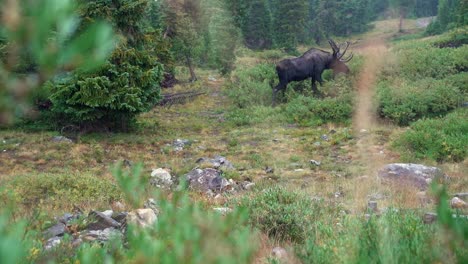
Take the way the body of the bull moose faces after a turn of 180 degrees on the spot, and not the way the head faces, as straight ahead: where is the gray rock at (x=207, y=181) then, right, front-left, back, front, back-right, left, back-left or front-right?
left

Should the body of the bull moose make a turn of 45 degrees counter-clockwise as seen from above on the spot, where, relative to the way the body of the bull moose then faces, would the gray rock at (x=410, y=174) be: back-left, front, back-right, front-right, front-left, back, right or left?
back-right

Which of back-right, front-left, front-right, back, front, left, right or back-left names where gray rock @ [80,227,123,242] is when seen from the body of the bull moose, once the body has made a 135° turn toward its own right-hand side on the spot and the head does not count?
front-left

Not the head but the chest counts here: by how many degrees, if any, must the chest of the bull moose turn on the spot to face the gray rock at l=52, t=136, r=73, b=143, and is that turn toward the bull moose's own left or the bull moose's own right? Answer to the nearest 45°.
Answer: approximately 135° to the bull moose's own right

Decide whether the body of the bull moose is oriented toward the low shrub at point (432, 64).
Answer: yes

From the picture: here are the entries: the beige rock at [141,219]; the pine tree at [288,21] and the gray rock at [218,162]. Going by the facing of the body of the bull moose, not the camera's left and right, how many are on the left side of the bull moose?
1

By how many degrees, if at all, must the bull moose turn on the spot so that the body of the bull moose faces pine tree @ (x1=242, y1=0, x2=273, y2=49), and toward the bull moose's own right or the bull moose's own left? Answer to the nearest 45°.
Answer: approximately 90° to the bull moose's own left

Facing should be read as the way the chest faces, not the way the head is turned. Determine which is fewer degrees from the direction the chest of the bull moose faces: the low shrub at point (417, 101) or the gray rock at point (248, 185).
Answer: the low shrub

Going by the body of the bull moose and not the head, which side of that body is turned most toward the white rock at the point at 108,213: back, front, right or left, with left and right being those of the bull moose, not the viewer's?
right

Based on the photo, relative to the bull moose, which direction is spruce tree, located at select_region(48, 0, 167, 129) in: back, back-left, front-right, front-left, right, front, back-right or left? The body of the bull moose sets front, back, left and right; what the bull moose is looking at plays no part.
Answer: back-right

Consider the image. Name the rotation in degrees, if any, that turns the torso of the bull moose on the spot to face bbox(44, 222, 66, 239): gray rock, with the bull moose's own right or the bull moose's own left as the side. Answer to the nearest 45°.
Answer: approximately 90° to the bull moose's own right

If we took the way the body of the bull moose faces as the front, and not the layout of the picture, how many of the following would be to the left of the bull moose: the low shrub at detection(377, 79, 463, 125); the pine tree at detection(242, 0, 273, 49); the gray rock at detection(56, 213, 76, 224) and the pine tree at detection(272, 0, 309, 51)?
2

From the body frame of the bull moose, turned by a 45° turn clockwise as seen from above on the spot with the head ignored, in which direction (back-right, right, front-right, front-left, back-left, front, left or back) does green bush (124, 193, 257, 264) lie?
front-right

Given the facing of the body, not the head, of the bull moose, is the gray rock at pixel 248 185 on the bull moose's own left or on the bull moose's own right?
on the bull moose's own right

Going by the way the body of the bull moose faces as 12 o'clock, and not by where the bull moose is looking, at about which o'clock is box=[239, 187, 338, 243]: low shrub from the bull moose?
The low shrub is roughly at 3 o'clock from the bull moose.

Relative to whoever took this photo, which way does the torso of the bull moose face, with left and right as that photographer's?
facing to the right of the viewer

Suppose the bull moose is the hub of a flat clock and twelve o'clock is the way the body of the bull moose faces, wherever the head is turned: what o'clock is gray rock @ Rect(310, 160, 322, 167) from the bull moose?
The gray rock is roughly at 3 o'clock from the bull moose.

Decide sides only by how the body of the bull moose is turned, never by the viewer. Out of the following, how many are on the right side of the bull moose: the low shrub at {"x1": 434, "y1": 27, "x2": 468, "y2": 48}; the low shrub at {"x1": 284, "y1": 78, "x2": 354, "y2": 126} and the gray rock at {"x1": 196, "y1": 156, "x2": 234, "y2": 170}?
2
